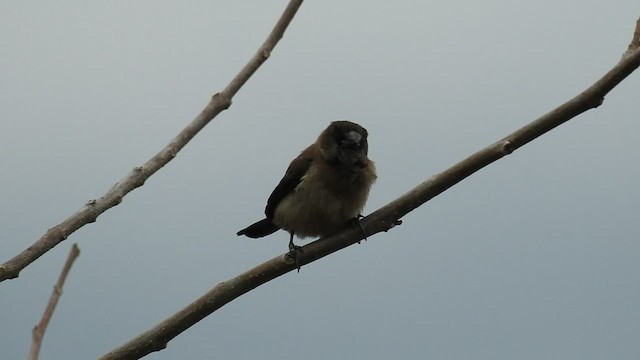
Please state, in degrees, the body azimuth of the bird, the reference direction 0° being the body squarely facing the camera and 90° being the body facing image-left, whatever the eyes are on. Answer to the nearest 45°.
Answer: approximately 315°

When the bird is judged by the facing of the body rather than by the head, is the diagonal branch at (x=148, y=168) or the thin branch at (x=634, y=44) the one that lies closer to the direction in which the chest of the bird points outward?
the thin branch
